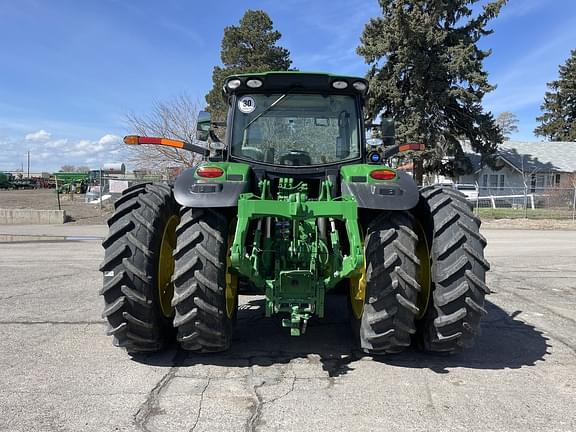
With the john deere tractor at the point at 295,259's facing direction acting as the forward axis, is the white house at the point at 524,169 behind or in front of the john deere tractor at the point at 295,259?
in front

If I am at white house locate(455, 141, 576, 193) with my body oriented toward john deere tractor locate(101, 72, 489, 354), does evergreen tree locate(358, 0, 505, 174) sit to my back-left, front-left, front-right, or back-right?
front-right

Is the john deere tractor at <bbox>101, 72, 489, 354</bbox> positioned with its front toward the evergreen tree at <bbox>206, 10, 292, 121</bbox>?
yes

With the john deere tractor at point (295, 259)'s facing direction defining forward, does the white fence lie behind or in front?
in front

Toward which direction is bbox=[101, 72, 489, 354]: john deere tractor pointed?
away from the camera

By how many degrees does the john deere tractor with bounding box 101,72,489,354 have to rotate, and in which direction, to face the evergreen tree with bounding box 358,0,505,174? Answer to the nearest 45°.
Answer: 0° — it already faces it
